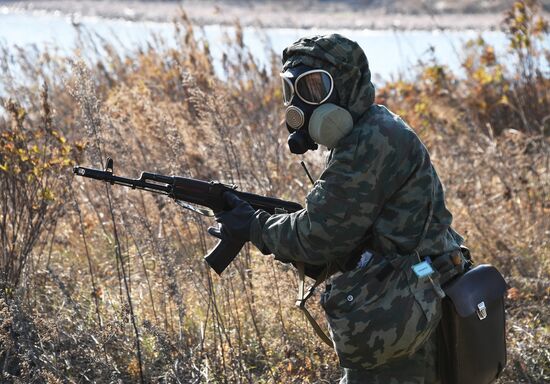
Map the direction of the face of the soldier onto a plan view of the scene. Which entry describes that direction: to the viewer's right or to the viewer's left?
to the viewer's left

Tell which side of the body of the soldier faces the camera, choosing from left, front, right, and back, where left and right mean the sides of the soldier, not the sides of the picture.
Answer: left
